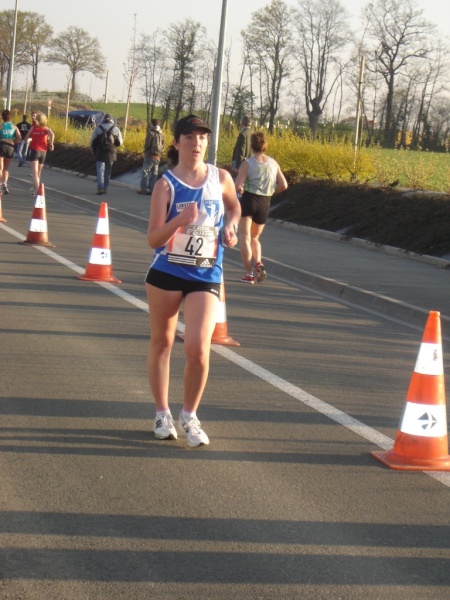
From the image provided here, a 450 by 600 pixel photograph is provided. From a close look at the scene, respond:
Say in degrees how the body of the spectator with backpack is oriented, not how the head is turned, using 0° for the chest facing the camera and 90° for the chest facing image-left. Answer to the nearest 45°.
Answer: approximately 180°

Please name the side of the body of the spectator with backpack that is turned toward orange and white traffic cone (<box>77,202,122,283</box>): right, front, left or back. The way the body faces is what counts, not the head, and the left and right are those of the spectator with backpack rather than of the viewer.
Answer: back

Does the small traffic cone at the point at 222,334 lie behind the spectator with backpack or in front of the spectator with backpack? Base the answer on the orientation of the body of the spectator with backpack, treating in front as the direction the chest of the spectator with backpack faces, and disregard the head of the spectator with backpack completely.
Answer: behind

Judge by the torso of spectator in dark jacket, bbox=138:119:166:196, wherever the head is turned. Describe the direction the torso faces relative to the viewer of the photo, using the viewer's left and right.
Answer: facing away from the viewer and to the left of the viewer

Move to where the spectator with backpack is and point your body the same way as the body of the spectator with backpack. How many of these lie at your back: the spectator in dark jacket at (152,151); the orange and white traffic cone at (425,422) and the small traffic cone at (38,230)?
2
